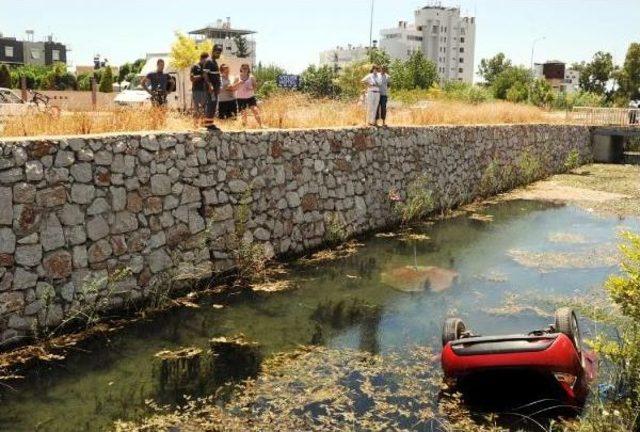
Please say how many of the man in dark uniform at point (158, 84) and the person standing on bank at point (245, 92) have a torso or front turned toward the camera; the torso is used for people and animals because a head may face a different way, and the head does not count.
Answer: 2

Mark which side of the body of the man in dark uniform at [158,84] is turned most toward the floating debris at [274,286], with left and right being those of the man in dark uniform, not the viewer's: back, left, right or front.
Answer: front

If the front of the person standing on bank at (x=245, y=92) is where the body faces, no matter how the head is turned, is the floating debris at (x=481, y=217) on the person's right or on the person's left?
on the person's left

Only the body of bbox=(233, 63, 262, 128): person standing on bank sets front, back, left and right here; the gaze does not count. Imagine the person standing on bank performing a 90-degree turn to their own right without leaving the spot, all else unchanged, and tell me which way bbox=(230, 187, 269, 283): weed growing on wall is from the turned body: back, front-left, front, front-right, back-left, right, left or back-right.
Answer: left

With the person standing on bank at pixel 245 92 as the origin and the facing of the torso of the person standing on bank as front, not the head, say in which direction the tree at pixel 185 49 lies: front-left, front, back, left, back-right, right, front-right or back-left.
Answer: back

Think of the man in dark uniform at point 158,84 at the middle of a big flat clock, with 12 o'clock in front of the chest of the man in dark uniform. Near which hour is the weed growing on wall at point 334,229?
The weed growing on wall is roughly at 10 o'clock from the man in dark uniform.

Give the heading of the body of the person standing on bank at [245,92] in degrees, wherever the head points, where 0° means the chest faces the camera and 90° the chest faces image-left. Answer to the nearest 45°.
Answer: approximately 0°

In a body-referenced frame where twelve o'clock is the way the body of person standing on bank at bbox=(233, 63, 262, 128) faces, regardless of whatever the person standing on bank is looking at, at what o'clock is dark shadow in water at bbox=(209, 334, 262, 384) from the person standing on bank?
The dark shadow in water is roughly at 12 o'clock from the person standing on bank.

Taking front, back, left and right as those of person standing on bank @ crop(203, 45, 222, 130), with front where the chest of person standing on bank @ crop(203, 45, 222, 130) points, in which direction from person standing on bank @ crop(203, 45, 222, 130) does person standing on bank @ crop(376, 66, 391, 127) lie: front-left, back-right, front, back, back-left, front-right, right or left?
left

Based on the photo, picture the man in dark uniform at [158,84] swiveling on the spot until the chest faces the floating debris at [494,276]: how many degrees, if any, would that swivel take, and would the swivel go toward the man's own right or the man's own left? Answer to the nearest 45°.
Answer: approximately 45° to the man's own left

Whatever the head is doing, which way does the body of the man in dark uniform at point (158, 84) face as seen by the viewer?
toward the camera

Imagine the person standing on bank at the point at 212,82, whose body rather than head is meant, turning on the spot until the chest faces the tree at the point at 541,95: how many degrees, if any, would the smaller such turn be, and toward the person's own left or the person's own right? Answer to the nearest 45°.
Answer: approximately 90° to the person's own left

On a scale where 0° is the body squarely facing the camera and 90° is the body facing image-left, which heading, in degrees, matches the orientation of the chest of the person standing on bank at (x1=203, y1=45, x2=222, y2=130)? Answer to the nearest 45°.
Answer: approximately 315°

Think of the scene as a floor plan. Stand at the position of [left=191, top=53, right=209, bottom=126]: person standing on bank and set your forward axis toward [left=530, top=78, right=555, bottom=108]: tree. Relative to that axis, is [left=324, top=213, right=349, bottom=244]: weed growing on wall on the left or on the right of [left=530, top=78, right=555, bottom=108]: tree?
right

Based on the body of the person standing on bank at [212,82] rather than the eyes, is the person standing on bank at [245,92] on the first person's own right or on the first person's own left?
on the first person's own left

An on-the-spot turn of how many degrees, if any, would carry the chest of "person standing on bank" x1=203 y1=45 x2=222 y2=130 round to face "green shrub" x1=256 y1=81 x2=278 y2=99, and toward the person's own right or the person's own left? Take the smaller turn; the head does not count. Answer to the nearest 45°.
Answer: approximately 135° to the person's own left
